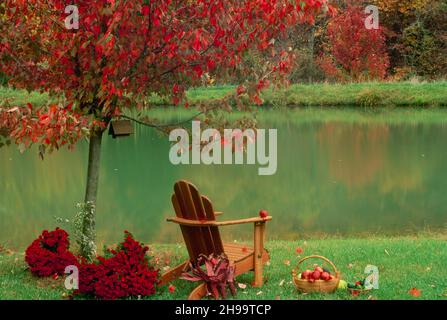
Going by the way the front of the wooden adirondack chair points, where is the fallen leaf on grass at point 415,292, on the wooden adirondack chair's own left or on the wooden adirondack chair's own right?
on the wooden adirondack chair's own right

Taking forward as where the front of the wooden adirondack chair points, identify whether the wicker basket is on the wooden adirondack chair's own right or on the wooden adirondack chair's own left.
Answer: on the wooden adirondack chair's own right

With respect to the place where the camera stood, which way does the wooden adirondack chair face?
facing away from the viewer and to the right of the viewer

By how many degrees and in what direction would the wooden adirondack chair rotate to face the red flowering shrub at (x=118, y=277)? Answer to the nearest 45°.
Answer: approximately 135° to its left

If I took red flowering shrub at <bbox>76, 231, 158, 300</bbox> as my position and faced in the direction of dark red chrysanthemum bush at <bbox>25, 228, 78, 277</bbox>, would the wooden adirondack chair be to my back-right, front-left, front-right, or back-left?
back-right

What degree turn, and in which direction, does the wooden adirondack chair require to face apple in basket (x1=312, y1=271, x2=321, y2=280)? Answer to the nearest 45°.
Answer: approximately 45° to its right

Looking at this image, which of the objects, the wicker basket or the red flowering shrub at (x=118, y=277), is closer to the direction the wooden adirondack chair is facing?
the wicker basket
